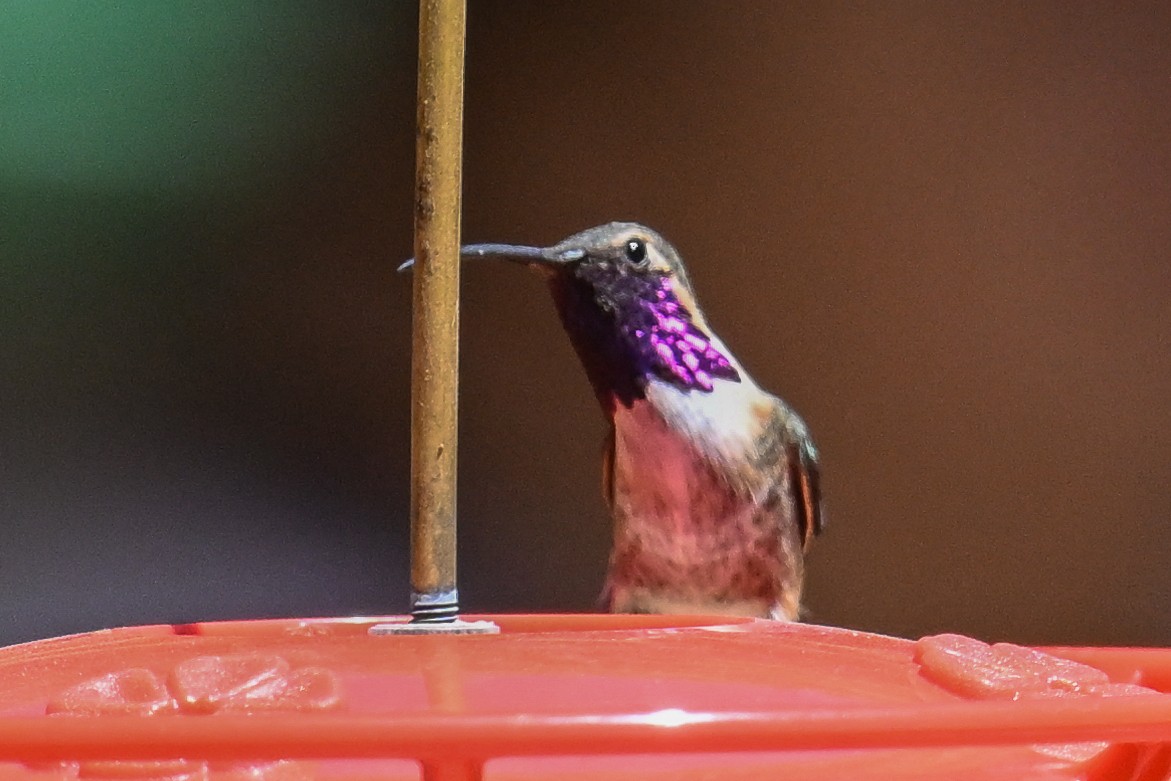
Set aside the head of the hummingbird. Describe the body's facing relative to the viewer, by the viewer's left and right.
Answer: facing the viewer and to the left of the viewer
